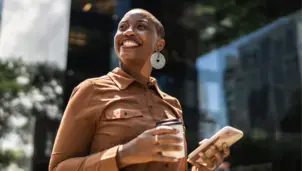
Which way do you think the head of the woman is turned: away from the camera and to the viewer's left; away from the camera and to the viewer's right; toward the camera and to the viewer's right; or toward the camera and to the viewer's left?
toward the camera and to the viewer's left

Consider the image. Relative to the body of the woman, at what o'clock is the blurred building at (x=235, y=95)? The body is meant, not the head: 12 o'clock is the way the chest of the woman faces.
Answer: The blurred building is roughly at 8 o'clock from the woman.

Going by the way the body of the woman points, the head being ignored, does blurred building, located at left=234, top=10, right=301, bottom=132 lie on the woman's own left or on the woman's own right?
on the woman's own left

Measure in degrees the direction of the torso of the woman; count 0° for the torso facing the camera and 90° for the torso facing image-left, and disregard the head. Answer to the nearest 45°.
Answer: approximately 315°
